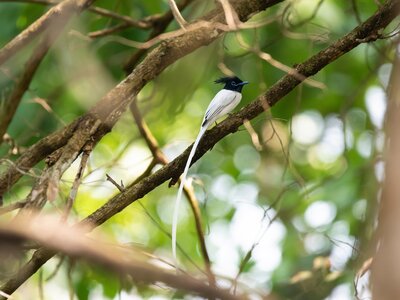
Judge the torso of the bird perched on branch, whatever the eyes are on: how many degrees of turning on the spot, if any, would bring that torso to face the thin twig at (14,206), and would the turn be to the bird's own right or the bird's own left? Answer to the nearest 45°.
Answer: approximately 180°

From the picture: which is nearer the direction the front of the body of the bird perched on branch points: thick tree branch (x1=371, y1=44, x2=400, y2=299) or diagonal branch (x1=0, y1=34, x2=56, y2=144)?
the thick tree branch

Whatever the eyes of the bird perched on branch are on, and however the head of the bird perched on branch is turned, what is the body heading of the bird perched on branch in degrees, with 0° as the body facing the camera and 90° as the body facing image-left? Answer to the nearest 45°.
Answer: approximately 270°

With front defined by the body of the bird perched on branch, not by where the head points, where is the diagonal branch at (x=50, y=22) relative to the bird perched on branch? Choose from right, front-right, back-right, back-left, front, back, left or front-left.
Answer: back-left

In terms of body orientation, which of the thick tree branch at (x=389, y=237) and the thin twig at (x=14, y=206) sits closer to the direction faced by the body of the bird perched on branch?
the thick tree branch

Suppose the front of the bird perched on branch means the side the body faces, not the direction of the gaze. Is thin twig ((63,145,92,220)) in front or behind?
behind

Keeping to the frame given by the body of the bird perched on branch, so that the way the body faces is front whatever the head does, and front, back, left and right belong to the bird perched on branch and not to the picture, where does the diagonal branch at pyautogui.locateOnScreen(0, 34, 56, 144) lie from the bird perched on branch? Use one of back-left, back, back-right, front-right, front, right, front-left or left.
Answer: back-left

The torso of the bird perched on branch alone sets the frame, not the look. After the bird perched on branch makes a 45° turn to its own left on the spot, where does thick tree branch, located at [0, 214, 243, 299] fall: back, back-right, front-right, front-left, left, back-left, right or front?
back-right
